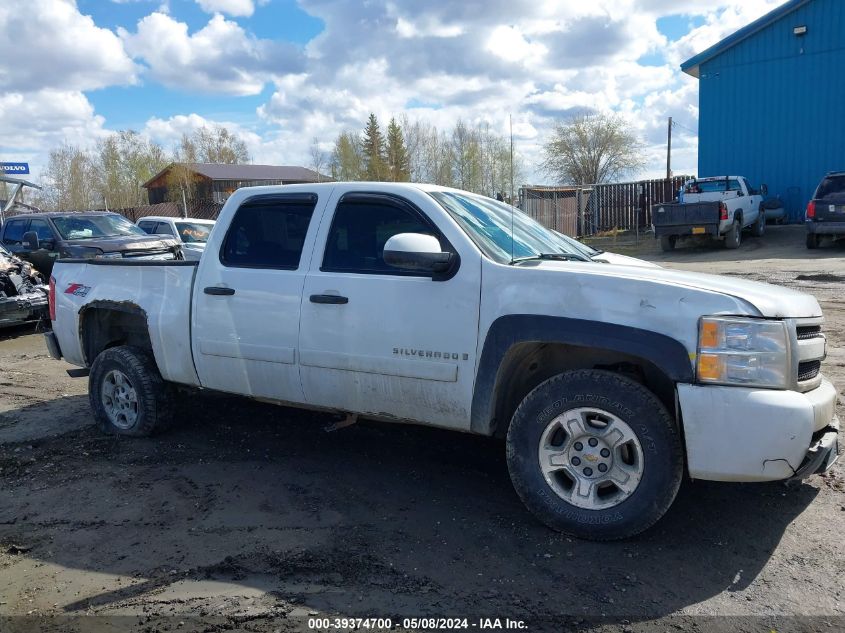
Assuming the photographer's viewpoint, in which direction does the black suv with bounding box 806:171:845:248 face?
facing away from the viewer

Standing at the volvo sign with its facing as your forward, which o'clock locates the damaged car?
The damaged car is roughly at 12 o'clock from the volvo sign.

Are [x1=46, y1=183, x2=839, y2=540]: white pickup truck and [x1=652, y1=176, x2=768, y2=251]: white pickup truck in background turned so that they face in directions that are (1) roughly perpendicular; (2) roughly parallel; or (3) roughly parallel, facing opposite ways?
roughly perpendicular

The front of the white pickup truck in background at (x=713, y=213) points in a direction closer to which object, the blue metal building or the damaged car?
the blue metal building

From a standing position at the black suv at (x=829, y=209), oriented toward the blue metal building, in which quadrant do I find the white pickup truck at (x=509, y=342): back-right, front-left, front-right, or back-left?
back-left

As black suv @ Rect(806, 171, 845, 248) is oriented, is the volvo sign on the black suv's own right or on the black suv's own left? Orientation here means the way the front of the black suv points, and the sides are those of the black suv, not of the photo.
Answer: on the black suv's own left

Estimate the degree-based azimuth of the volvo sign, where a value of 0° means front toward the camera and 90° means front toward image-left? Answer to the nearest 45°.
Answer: approximately 0°

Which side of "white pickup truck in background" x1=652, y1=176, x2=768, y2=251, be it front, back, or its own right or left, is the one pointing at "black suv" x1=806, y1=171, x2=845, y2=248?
right

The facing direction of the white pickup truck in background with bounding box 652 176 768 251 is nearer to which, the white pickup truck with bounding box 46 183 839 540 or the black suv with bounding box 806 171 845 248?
the black suv

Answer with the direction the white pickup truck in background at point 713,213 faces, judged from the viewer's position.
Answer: facing away from the viewer and to the right of the viewer

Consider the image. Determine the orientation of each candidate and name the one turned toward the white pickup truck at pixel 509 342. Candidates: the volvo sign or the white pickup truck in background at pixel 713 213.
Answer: the volvo sign

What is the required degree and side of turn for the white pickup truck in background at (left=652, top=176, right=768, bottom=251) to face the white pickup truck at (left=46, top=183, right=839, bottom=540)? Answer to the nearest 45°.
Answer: approximately 135° to its right
